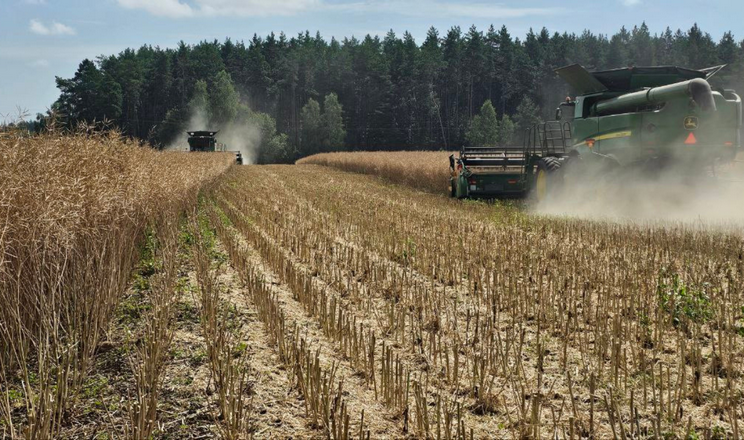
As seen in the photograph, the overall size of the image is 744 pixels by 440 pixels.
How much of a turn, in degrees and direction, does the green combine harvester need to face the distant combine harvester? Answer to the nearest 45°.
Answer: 0° — it already faces it

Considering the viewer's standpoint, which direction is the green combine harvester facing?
facing away from the viewer and to the left of the viewer
